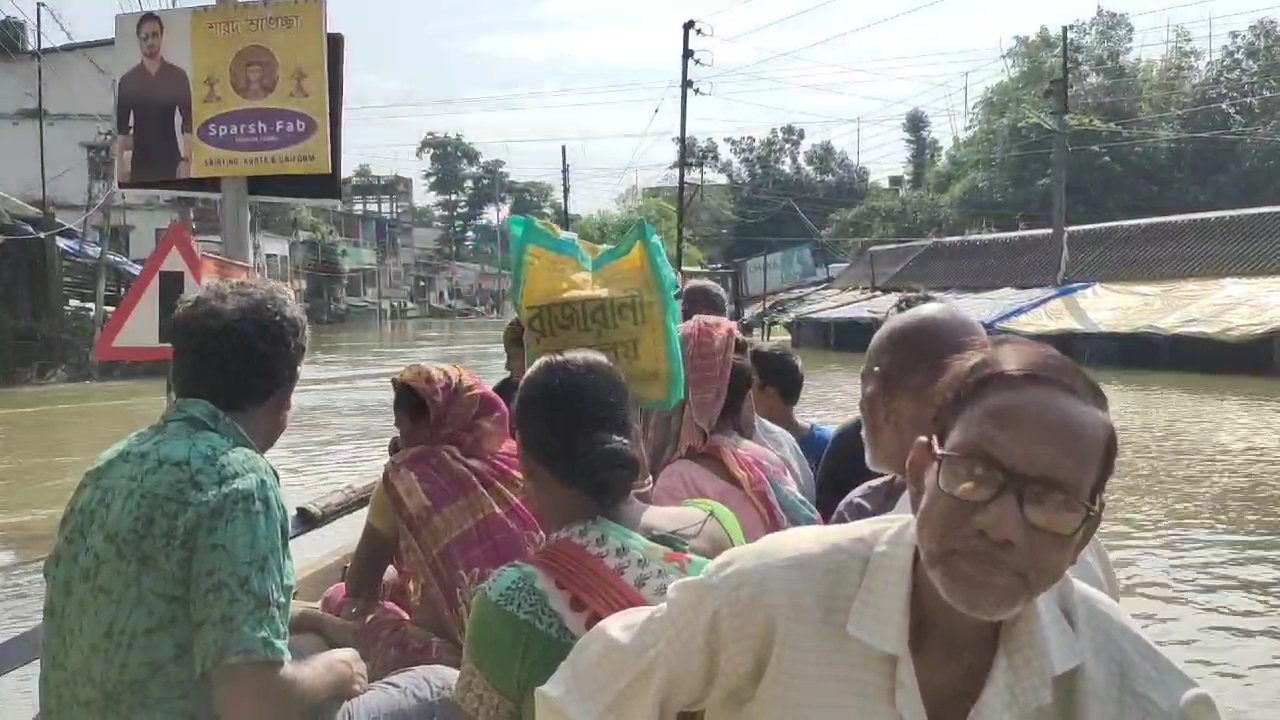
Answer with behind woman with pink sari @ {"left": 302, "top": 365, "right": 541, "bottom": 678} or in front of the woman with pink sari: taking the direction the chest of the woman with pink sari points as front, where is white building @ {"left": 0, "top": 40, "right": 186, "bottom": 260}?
in front

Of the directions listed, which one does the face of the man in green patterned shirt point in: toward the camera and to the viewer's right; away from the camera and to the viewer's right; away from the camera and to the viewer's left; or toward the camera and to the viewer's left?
away from the camera and to the viewer's right

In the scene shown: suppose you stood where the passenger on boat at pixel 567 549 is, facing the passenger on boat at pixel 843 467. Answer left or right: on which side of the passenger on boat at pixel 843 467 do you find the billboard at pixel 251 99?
left

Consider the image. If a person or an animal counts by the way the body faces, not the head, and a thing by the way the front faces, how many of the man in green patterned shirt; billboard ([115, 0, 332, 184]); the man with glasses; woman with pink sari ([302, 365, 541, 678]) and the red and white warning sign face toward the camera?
3

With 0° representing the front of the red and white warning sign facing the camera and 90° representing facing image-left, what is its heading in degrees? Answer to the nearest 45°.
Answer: approximately 0°

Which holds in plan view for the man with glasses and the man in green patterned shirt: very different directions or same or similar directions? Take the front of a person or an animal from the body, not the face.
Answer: very different directions

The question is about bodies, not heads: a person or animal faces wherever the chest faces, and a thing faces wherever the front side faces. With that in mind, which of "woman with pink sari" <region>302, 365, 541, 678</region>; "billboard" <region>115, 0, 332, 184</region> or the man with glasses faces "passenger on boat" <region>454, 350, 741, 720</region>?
the billboard

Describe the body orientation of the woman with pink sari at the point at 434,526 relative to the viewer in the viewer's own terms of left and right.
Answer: facing away from the viewer and to the left of the viewer

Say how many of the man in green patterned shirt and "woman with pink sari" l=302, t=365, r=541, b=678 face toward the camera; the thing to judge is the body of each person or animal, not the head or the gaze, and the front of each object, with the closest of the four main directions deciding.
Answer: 0

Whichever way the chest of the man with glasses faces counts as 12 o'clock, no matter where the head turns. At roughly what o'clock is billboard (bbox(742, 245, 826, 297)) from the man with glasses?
The billboard is roughly at 6 o'clock from the man with glasses.
